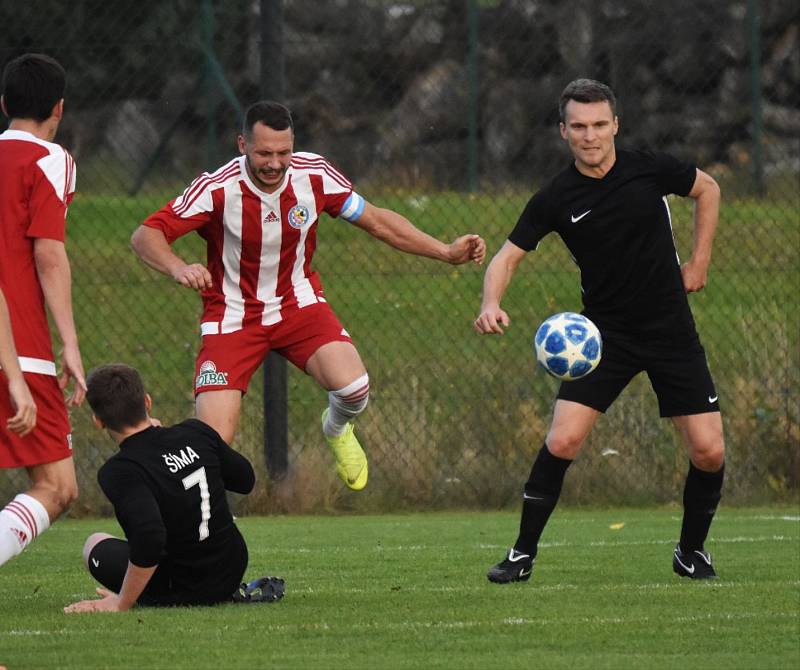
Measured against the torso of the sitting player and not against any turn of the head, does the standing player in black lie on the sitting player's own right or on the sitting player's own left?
on the sitting player's own right

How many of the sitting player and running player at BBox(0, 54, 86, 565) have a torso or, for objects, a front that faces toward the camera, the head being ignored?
0

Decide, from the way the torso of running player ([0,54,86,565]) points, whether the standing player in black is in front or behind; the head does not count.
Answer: in front

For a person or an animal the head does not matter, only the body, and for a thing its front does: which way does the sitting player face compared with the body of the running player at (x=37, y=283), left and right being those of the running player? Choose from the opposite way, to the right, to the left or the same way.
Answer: to the left

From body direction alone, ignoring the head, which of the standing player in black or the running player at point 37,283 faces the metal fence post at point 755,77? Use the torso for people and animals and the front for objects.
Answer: the running player

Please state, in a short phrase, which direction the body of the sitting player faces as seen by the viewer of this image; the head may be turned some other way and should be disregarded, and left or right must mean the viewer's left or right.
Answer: facing away from the viewer and to the left of the viewer

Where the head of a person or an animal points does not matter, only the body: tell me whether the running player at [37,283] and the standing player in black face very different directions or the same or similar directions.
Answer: very different directions

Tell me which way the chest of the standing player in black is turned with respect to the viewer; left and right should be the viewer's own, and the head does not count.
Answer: facing the viewer

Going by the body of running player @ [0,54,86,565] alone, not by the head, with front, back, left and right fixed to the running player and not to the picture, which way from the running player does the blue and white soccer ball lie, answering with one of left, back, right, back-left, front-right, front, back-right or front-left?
front-right

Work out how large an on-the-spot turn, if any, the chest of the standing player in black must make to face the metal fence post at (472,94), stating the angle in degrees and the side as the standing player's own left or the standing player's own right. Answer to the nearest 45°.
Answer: approximately 180°

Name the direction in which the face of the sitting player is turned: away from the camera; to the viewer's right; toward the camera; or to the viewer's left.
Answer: away from the camera

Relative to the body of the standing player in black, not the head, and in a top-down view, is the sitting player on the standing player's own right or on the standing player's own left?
on the standing player's own right

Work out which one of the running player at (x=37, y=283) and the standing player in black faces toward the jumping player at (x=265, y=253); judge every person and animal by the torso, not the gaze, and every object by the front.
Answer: the running player at (x=37, y=283)
